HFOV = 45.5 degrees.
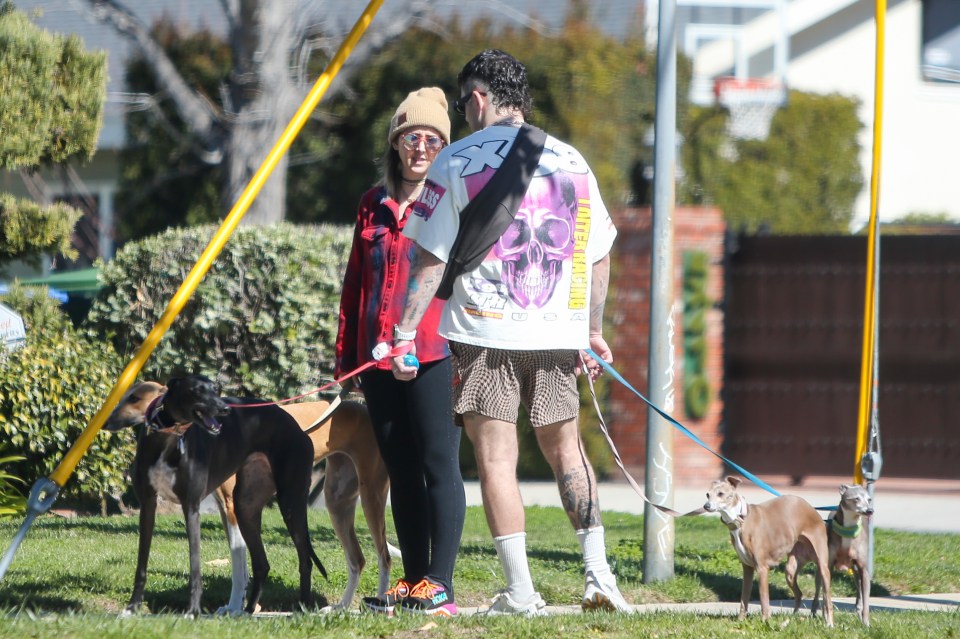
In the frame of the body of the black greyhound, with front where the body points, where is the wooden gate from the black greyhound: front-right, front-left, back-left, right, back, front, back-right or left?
back

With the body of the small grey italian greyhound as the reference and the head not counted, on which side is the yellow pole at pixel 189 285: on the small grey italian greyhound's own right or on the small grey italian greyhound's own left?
on the small grey italian greyhound's own right

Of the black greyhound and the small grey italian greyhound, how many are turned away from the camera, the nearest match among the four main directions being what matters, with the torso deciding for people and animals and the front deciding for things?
0

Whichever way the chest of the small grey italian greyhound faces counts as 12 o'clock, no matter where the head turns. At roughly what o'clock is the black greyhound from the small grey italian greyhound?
The black greyhound is roughly at 4 o'clock from the small grey italian greyhound.

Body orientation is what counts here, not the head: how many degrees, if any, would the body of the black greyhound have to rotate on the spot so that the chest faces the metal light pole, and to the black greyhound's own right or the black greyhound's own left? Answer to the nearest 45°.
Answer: approximately 135° to the black greyhound's own left

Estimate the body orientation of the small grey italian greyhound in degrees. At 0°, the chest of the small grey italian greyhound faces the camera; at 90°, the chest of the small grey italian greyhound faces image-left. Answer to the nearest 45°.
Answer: approximately 315°

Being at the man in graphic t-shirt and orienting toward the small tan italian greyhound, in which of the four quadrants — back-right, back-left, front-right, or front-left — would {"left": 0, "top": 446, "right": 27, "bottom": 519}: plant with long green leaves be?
back-left

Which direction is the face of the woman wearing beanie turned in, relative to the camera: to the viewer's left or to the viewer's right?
to the viewer's right

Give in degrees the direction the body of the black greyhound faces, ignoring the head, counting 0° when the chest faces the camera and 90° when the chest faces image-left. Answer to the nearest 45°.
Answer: approximately 45°
